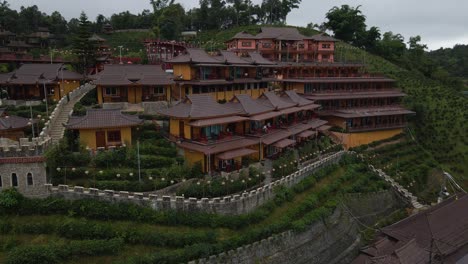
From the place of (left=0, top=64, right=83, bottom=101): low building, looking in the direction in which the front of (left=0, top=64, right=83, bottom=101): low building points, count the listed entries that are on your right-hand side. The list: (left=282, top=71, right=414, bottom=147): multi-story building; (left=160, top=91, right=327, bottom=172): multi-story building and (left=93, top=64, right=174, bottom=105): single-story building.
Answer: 0

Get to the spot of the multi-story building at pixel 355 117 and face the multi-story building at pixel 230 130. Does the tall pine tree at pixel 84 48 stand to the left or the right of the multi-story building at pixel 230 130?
right

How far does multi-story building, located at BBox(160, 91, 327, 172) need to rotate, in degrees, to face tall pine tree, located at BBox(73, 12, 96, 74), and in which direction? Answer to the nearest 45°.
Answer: approximately 180°

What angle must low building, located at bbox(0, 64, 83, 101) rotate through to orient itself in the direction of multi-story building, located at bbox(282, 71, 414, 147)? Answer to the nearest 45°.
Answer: approximately 90° to its left

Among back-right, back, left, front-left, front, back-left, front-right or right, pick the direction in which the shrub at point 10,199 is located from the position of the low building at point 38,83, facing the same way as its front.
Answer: front

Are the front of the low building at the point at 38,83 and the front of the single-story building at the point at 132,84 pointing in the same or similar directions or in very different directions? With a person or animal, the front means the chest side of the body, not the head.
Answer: same or similar directions

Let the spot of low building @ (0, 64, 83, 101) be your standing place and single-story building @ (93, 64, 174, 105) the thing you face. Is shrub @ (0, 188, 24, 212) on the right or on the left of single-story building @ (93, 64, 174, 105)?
right

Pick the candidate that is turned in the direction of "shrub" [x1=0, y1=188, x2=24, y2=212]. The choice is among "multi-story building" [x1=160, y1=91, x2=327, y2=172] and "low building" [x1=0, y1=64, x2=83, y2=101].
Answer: "low building" [x1=0, y1=64, x2=83, y2=101]

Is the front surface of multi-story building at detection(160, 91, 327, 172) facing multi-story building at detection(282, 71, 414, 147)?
no

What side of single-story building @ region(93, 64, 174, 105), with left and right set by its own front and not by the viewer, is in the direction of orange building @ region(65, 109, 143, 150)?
front

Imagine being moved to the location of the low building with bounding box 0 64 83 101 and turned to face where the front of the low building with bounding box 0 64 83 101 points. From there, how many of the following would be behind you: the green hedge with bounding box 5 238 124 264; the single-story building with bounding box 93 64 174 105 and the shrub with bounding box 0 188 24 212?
0

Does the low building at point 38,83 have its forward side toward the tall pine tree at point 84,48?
no

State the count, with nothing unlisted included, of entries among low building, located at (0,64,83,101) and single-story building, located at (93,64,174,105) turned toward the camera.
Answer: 2

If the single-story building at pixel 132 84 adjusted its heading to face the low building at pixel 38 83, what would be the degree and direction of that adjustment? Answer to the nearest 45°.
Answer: approximately 135° to its right

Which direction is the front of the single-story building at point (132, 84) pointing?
toward the camera

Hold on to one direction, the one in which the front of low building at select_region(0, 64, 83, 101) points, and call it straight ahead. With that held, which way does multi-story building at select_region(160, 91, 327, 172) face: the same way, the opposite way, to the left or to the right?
the same way
